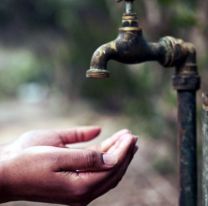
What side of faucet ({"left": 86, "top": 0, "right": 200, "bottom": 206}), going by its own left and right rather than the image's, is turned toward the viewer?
left
